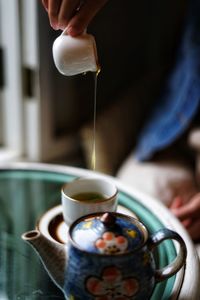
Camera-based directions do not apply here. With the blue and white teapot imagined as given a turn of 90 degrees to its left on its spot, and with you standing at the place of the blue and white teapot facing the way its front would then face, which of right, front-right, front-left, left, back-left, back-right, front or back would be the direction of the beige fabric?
back

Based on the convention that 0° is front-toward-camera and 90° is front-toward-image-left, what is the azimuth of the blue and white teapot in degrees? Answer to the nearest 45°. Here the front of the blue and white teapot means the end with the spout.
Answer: approximately 90°
